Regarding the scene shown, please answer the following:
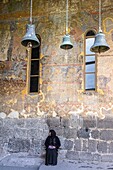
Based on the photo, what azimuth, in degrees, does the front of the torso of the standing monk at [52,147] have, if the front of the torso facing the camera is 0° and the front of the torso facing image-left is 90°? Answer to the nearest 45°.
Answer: approximately 45°
